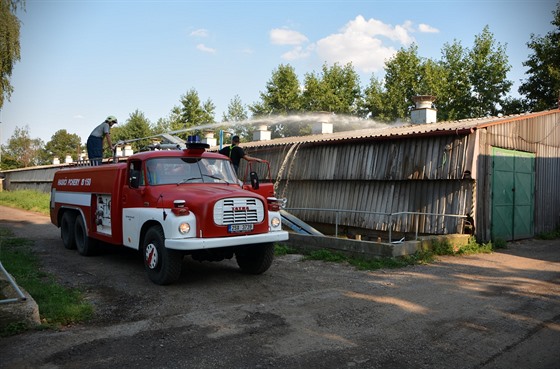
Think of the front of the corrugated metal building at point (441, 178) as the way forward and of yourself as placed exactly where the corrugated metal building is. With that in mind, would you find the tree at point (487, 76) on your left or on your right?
on your left

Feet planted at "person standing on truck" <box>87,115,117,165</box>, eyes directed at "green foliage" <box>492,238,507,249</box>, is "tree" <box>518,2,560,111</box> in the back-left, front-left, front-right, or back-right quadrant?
front-left

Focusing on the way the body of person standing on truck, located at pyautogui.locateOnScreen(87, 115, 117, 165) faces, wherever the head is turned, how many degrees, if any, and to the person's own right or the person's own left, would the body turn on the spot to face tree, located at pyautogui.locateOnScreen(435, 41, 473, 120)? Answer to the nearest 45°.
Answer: approximately 45° to the person's own left

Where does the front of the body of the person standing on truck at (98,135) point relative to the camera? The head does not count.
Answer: to the viewer's right

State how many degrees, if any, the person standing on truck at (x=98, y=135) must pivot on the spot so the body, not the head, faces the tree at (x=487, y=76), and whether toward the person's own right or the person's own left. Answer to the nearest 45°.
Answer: approximately 45° to the person's own left

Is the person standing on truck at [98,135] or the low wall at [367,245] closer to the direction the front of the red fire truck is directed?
the low wall

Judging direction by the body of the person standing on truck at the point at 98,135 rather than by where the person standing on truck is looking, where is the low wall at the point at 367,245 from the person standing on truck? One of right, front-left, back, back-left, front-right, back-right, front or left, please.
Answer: front-right

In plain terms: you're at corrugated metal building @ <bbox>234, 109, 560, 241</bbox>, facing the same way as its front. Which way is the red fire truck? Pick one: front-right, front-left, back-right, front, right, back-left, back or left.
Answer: right

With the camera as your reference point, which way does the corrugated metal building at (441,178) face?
facing the viewer and to the right of the viewer

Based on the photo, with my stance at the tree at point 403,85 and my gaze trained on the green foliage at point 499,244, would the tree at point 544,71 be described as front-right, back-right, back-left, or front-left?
front-left

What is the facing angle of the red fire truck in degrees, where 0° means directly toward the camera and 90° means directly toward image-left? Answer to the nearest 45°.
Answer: approximately 315°

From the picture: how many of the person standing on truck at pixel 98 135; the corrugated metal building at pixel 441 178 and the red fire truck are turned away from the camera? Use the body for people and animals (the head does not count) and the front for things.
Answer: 0

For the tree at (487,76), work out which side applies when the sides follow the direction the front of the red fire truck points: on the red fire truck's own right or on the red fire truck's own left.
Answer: on the red fire truck's own left

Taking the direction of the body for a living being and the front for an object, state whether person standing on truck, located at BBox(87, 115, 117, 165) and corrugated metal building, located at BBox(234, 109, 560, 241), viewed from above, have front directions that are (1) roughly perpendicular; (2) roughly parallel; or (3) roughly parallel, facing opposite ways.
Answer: roughly perpendicular
